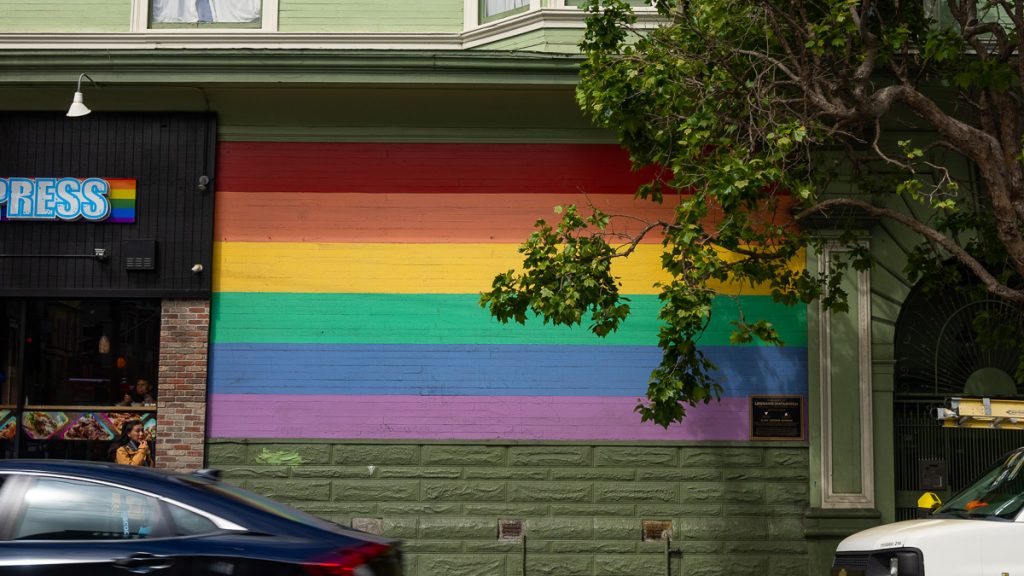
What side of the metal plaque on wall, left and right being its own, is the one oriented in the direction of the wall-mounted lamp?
right

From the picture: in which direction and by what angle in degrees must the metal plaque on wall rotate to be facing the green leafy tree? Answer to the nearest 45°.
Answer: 0° — it already faces it

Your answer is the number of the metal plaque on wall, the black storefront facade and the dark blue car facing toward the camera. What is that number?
2

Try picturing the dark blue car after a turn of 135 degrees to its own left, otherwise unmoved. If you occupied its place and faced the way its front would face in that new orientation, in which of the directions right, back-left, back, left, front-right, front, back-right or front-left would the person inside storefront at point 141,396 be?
back-left

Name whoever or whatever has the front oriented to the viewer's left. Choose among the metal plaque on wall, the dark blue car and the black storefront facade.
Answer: the dark blue car

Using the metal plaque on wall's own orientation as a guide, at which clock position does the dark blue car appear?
The dark blue car is roughly at 1 o'clock from the metal plaque on wall.

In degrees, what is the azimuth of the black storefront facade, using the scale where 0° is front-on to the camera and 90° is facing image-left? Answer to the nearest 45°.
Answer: approximately 0°

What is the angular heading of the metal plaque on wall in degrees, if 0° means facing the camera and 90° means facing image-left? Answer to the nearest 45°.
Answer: approximately 0°

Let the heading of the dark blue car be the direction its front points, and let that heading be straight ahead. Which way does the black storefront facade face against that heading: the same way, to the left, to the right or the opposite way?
to the left

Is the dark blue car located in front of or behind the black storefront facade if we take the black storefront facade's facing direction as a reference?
in front

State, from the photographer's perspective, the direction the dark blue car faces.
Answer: facing to the left of the viewer

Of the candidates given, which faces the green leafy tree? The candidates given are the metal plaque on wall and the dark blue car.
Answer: the metal plaque on wall

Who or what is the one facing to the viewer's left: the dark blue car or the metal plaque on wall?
the dark blue car

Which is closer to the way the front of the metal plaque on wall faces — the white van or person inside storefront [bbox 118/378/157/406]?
the white van

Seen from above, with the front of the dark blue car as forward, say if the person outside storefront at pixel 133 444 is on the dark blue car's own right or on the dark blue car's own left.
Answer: on the dark blue car's own right
